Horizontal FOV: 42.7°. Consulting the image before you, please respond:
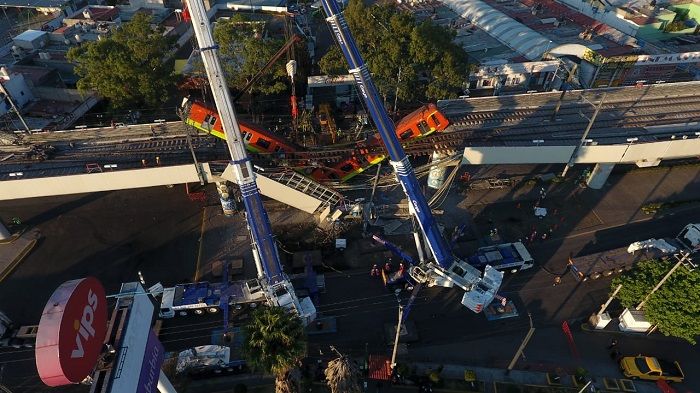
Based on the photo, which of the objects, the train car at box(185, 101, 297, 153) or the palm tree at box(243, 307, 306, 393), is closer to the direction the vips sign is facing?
the palm tree

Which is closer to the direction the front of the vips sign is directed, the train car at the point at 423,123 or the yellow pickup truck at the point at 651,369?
the yellow pickup truck

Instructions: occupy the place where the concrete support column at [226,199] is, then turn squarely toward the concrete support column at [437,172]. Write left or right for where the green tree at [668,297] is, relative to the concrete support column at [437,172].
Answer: right

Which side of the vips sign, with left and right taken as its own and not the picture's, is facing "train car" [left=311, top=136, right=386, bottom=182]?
left

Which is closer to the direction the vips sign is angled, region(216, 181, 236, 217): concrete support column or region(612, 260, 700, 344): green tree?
the green tree

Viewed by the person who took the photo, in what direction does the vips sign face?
facing the viewer and to the right of the viewer

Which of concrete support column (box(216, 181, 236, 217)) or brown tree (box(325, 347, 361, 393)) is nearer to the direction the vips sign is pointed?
the brown tree

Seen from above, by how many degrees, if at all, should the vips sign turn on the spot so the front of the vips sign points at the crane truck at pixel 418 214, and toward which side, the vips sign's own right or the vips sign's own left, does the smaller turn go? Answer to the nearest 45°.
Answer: approximately 90° to the vips sign's own left

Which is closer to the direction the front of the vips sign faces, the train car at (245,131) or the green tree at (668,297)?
the green tree

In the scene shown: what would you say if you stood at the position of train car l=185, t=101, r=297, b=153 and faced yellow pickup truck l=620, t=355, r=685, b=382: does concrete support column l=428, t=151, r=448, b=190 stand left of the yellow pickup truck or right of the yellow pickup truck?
left
